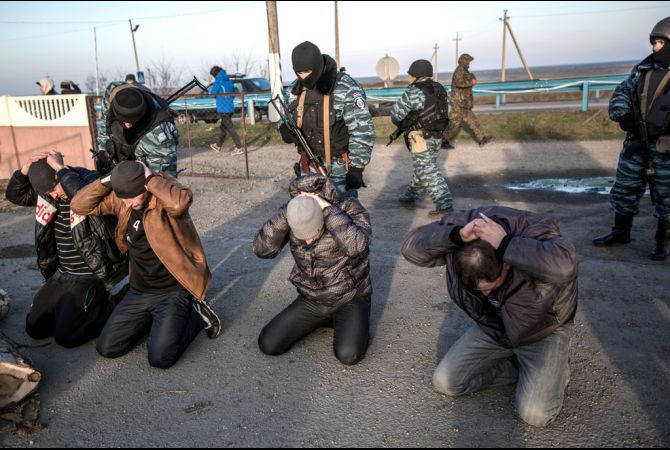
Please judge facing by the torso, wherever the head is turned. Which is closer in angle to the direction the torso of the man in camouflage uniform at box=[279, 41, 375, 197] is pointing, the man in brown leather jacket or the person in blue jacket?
the man in brown leather jacket

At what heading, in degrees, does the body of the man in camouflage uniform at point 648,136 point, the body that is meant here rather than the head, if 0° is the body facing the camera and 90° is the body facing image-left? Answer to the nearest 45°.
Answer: approximately 45°

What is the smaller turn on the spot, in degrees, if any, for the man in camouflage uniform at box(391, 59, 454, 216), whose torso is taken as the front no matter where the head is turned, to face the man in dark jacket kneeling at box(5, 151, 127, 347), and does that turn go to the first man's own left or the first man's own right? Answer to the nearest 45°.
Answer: approximately 90° to the first man's own left

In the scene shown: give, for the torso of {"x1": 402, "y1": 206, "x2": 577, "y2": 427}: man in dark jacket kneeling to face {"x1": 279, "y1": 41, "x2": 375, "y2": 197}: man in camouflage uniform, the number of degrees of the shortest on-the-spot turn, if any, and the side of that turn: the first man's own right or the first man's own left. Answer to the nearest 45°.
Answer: approximately 90° to the first man's own right

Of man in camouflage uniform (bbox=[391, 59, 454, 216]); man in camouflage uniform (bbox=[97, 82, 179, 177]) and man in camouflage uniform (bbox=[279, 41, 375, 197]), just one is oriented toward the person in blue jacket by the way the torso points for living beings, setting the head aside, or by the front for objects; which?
man in camouflage uniform (bbox=[391, 59, 454, 216])
